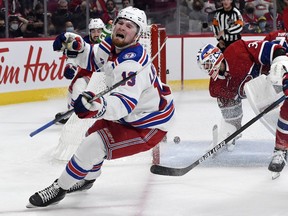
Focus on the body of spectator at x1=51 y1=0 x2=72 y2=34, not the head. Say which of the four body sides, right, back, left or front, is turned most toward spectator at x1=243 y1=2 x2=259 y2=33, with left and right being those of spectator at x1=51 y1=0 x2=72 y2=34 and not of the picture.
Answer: left

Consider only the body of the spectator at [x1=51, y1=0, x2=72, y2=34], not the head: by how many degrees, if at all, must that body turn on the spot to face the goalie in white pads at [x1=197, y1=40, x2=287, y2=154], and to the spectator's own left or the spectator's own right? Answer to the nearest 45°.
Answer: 0° — they already face them

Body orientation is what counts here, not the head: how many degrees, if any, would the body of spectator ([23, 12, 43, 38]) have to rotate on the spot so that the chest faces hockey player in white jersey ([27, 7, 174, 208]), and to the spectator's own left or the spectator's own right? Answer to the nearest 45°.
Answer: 0° — they already face them

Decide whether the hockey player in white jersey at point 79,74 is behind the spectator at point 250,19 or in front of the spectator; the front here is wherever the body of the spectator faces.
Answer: in front

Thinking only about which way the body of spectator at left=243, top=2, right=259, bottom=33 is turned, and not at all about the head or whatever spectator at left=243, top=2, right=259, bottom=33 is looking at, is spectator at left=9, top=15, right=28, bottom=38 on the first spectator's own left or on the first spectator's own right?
on the first spectator's own right
